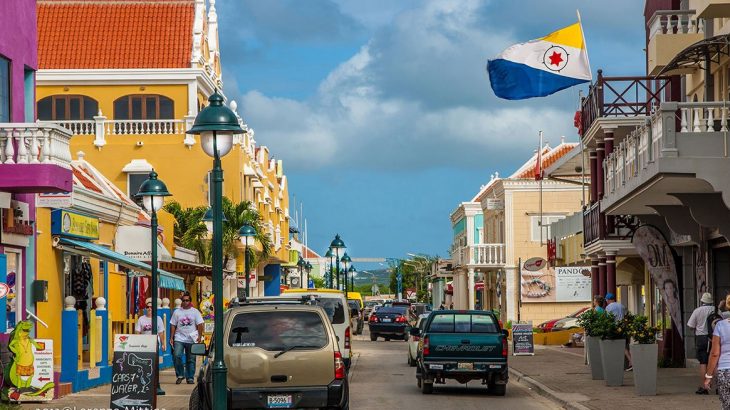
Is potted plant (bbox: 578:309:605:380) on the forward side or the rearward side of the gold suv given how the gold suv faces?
on the forward side

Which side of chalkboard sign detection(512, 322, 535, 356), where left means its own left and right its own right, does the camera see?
front

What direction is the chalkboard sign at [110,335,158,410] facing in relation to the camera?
toward the camera

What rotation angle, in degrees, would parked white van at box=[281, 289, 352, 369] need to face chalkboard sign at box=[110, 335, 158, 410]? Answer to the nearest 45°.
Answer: approximately 180°

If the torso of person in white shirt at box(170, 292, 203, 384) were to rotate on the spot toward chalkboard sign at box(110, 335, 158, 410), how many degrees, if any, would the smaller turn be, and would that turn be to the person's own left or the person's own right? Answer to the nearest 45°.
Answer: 0° — they already face it

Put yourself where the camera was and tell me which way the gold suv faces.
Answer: facing away from the viewer

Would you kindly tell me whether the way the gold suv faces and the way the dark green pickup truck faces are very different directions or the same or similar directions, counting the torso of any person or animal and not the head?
same or similar directions

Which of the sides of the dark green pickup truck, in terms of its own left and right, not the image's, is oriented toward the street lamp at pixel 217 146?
back

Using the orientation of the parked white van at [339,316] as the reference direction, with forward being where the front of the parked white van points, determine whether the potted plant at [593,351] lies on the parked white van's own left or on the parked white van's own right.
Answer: on the parked white van's own right

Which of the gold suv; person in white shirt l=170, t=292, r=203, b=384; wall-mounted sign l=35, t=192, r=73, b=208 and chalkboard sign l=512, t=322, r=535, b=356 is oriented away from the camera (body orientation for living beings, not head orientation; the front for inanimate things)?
the gold suv

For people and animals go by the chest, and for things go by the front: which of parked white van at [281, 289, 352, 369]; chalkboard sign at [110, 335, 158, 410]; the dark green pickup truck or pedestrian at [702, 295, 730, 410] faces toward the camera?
the chalkboard sign

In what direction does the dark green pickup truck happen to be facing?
away from the camera

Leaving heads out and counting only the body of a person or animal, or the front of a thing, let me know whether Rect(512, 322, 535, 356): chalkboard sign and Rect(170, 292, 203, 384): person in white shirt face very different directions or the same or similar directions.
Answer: same or similar directions
